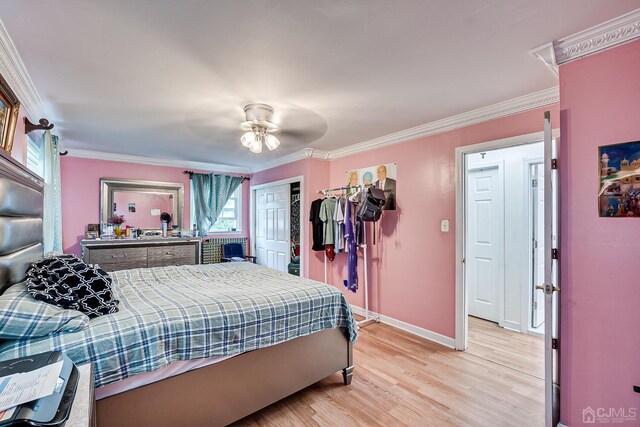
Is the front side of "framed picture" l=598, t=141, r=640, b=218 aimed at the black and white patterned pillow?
yes

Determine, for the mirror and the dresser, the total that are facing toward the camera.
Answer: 2

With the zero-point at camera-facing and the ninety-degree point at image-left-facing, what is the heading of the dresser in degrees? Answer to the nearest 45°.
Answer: approximately 0°

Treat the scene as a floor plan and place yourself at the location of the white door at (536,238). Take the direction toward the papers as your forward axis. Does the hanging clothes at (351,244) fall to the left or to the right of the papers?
right

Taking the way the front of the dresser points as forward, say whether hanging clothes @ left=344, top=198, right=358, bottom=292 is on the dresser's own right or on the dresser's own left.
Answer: on the dresser's own left

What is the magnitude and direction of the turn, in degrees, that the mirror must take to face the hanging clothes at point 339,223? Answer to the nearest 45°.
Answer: approximately 45° to its left

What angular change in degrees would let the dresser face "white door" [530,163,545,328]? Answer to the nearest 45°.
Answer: approximately 45° to its left

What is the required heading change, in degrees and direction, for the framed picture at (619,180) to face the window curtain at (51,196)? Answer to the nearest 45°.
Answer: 0° — it already faces it

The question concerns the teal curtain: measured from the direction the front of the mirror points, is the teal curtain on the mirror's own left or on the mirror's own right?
on the mirror's own left

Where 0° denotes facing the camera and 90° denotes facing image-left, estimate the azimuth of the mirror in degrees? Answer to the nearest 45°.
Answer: approximately 0°
